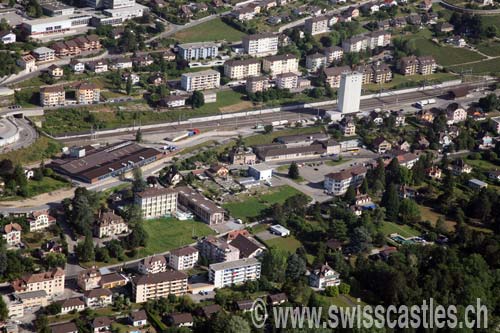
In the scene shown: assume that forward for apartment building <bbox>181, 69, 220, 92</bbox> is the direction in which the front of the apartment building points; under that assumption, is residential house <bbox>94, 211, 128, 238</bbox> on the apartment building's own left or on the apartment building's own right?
on the apartment building's own right

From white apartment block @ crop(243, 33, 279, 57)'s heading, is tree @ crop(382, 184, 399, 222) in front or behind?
in front

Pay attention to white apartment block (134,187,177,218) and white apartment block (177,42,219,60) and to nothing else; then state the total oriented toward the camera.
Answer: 2

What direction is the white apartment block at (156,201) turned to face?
toward the camera

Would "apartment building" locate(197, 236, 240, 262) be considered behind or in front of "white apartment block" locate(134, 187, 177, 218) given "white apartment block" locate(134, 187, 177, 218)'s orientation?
in front

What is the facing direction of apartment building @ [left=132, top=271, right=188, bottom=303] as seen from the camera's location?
facing the viewer and to the right of the viewer

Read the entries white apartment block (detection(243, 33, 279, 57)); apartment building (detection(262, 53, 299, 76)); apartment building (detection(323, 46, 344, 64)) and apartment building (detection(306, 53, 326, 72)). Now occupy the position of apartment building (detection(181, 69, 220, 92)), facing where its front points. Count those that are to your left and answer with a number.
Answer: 4

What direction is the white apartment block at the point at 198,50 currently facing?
toward the camera

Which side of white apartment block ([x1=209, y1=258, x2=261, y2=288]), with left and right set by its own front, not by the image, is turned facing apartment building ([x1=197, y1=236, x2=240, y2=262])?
back

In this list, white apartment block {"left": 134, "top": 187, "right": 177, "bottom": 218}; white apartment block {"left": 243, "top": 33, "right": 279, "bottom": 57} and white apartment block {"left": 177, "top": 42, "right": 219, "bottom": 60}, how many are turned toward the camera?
3

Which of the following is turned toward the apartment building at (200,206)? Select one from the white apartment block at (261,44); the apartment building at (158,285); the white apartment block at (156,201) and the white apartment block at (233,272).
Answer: the white apartment block at (261,44)

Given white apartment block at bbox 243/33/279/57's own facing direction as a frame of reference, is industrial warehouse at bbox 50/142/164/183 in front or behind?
in front

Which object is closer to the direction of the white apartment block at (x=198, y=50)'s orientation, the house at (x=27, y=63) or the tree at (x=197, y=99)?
the tree

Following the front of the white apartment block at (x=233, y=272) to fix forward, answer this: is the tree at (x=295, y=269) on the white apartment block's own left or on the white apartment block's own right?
on the white apartment block's own left

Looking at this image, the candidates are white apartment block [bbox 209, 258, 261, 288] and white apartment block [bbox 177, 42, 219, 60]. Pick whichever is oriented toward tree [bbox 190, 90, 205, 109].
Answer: white apartment block [bbox 177, 42, 219, 60]

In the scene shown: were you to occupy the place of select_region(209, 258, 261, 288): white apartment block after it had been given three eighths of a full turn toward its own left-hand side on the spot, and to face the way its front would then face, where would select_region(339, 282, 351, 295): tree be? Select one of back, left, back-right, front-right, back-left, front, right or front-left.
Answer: right
